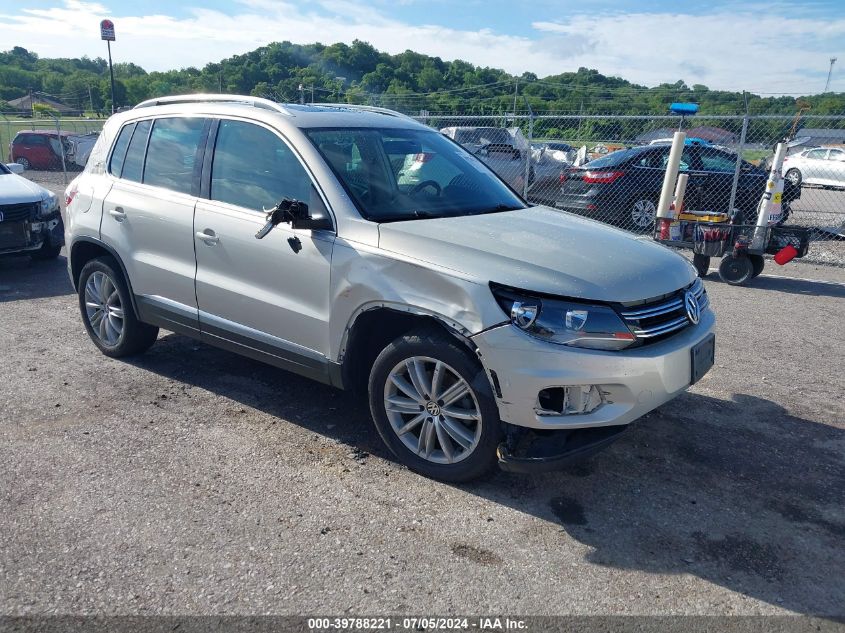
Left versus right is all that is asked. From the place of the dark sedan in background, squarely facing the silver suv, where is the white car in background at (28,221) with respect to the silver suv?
right

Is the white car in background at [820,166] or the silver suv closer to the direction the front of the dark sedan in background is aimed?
the white car in background

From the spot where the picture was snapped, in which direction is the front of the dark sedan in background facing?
facing away from the viewer and to the right of the viewer

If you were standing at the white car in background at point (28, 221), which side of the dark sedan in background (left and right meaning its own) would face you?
back

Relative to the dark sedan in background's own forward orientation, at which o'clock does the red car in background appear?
The red car in background is roughly at 8 o'clock from the dark sedan in background.

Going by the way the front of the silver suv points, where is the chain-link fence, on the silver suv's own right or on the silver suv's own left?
on the silver suv's own left

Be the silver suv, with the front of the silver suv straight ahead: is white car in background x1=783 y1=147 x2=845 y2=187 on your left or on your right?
on your left

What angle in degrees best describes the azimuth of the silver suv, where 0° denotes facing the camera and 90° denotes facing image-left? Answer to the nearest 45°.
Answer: approximately 315°

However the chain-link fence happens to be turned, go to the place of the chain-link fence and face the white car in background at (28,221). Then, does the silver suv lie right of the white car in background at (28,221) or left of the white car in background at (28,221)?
left

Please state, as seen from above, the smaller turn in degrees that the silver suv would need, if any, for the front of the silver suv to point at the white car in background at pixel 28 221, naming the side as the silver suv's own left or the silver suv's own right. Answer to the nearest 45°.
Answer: approximately 180°

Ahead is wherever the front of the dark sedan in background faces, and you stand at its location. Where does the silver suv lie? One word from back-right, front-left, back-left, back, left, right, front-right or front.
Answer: back-right

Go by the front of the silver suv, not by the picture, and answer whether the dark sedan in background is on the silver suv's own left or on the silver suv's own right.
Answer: on the silver suv's own left

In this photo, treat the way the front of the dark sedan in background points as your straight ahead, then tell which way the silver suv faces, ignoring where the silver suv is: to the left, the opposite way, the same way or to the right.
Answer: to the right
